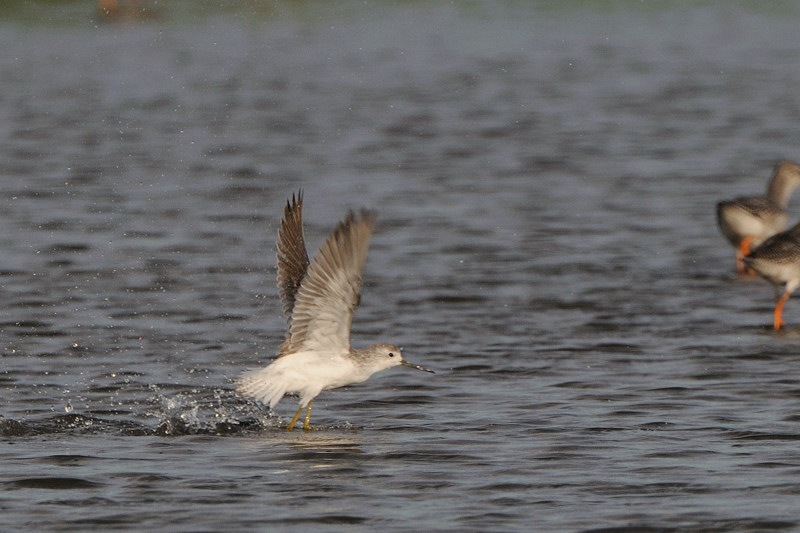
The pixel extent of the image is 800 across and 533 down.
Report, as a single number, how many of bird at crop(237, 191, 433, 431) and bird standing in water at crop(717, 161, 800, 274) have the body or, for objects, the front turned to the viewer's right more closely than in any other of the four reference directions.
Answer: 2

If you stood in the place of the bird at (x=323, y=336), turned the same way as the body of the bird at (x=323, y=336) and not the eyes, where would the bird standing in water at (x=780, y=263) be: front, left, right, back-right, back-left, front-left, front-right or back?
front-left

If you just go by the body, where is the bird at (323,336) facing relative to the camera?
to the viewer's right

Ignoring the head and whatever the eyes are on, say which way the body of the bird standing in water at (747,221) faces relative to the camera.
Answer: to the viewer's right

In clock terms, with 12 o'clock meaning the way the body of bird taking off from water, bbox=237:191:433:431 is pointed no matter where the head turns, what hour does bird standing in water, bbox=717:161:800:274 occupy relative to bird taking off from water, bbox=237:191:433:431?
bird standing in water, bbox=717:161:800:274 is roughly at 10 o'clock from bird taking off from water, bbox=237:191:433:431.

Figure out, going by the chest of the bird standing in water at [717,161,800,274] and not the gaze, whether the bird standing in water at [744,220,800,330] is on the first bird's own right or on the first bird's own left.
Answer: on the first bird's own right
